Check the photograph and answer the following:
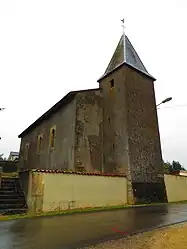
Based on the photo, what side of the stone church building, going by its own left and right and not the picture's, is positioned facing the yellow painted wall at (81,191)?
right

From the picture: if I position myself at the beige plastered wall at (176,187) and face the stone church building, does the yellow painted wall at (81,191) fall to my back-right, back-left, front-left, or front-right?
front-left

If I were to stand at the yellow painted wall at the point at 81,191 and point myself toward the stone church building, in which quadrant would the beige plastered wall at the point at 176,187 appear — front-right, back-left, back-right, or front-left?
front-right
